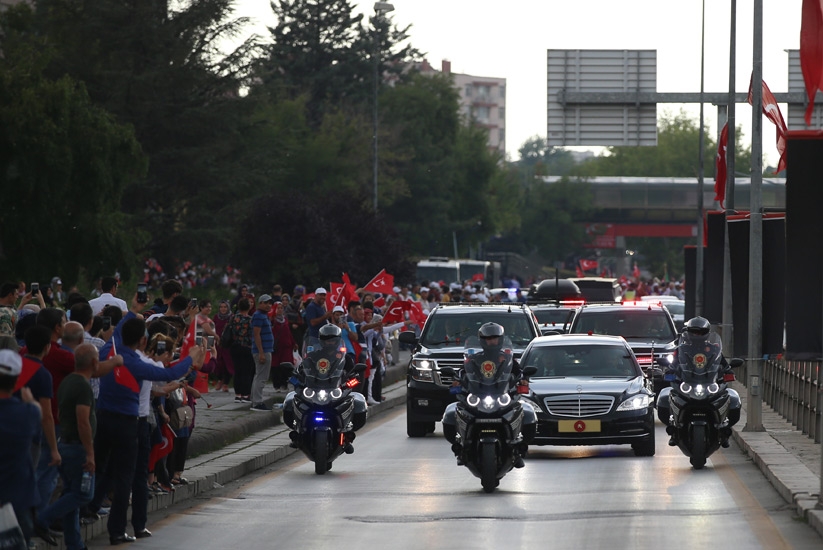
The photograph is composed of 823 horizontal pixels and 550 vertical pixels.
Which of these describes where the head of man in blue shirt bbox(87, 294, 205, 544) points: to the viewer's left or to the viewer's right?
to the viewer's right

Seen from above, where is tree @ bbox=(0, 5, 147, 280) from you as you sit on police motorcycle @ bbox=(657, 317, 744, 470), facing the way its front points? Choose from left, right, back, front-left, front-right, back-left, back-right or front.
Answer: back-right

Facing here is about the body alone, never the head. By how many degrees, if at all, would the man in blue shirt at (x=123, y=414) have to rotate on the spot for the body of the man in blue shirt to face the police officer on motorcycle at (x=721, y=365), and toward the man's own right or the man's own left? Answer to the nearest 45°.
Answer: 0° — they already face them

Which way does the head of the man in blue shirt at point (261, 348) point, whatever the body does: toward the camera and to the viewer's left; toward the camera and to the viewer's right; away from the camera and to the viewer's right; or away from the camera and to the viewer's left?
toward the camera and to the viewer's right

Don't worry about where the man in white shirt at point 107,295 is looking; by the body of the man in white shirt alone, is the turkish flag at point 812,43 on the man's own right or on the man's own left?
on the man's own right

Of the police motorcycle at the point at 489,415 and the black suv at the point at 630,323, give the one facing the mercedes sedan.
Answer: the black suv
